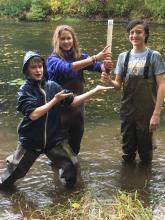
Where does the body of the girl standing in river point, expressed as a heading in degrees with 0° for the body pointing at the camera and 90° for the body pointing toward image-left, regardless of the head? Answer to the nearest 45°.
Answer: approximately 315°

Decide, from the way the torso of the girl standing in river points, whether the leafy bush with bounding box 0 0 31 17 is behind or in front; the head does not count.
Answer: behind

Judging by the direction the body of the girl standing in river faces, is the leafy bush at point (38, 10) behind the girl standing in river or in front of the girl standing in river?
behind
